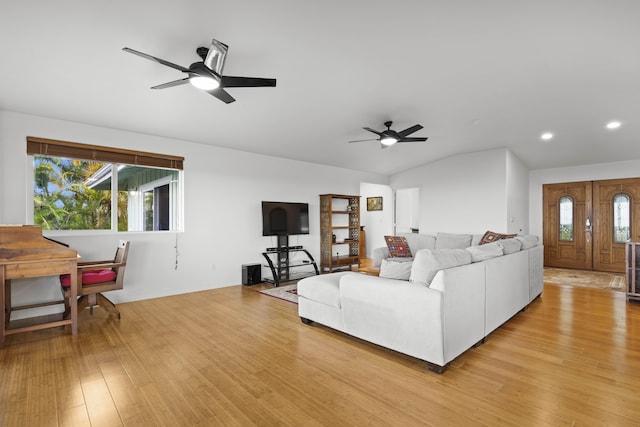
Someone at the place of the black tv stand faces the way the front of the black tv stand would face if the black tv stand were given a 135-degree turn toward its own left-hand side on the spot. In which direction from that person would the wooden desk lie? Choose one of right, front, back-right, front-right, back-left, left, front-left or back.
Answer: back-left

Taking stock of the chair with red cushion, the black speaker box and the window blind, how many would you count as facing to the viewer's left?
1

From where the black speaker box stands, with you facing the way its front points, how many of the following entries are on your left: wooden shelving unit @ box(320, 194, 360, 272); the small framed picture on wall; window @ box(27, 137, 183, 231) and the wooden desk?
2

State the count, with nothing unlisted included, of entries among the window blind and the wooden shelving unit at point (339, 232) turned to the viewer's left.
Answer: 0

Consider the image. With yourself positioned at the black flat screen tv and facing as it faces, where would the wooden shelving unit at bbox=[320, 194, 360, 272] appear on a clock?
The wooden shelving unit is roughly at 9 o'clock from the black flat screen tv.

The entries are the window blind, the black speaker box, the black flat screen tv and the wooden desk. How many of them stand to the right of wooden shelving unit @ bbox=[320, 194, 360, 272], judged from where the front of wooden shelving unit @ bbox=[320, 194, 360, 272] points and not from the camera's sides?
4

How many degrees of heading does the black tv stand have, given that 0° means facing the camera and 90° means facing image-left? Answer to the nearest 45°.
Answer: approximately 315°

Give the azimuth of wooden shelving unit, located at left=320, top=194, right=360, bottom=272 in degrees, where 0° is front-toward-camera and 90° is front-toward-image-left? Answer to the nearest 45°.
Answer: approximately 315°

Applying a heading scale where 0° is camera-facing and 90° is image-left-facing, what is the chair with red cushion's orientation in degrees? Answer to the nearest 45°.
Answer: approximately 90°

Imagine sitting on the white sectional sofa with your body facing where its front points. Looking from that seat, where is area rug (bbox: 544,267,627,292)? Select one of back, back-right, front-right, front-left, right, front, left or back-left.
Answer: right

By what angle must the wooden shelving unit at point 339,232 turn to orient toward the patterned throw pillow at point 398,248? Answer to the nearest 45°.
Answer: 0° — it already faces it

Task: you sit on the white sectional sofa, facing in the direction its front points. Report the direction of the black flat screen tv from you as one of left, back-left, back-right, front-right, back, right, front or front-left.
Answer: front

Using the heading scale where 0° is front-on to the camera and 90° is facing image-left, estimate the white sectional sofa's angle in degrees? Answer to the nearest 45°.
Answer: approximately 135°

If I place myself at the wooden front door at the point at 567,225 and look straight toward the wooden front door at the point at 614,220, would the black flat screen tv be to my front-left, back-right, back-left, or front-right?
back-right

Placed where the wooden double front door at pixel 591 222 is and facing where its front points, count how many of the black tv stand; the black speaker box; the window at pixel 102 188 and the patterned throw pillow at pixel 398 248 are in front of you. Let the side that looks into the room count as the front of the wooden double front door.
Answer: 4

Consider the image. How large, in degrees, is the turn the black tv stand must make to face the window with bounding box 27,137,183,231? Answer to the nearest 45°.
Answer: approximately 90° to its right

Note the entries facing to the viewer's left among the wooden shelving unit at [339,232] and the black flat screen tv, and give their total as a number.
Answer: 0

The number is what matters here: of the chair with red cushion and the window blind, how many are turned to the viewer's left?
1

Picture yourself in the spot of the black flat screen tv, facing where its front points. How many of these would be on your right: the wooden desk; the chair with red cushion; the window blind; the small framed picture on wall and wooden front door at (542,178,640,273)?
3

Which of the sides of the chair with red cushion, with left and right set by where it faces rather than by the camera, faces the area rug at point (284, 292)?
back

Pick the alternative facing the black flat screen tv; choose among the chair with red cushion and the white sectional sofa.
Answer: the white sectional sofa

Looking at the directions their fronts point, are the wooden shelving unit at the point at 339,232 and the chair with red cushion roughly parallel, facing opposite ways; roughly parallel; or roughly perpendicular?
roughly perpendicular

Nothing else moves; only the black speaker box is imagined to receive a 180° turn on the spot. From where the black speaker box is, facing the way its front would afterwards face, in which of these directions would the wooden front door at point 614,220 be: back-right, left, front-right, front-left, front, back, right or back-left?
back-right
